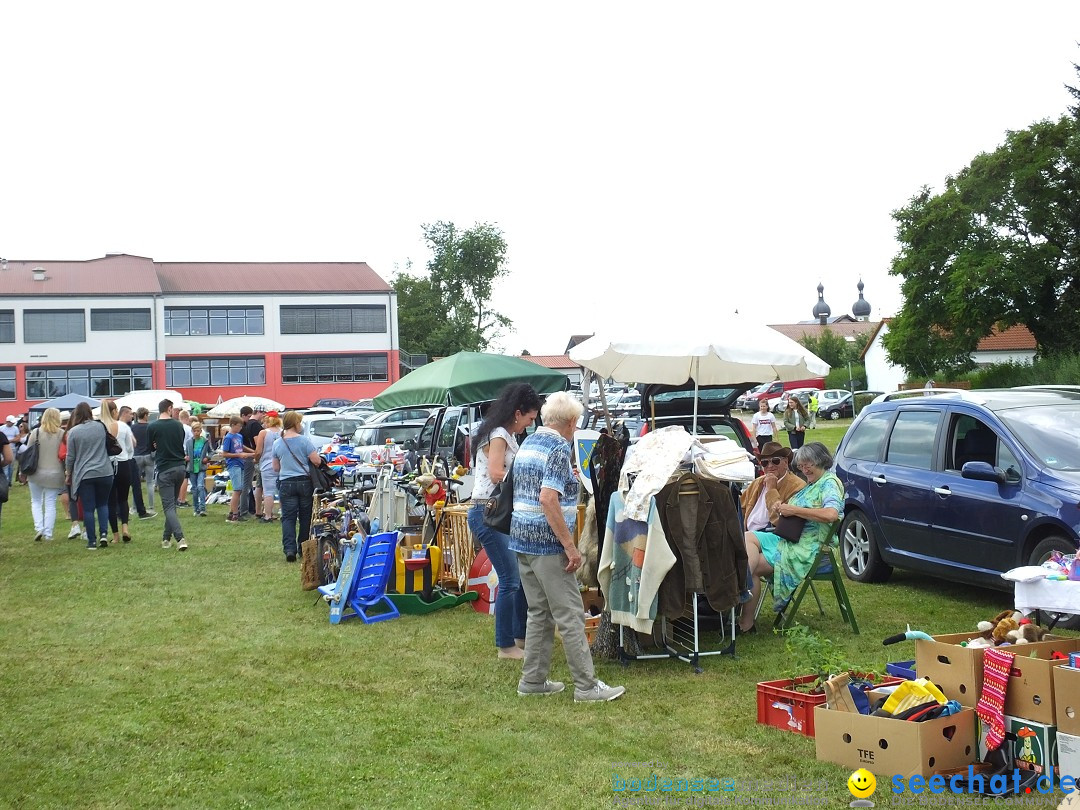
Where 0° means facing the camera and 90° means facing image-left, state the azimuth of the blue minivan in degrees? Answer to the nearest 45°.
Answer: approximately 315°

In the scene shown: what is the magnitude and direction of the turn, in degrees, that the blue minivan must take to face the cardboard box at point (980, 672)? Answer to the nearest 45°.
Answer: approximately 45° to its right

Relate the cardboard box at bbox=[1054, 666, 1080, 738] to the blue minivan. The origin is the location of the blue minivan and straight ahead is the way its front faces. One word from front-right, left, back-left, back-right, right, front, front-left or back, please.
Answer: front-right

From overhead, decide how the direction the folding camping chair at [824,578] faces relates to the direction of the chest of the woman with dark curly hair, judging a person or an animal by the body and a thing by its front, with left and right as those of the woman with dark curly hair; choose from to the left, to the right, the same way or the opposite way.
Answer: the opposite way

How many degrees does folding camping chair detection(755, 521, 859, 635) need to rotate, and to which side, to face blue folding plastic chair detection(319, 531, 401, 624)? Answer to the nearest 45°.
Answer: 0° — it already faces it

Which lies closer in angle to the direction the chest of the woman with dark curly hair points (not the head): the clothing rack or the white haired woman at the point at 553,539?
the clothing rack

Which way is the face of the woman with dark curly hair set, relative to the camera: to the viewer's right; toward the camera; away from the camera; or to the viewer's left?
to the viewer's right

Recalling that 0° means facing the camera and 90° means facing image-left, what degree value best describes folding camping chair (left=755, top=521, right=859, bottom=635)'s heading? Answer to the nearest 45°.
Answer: approximately 90°

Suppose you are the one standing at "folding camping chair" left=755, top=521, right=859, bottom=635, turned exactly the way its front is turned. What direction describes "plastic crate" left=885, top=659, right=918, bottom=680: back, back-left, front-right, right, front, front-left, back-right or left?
left
